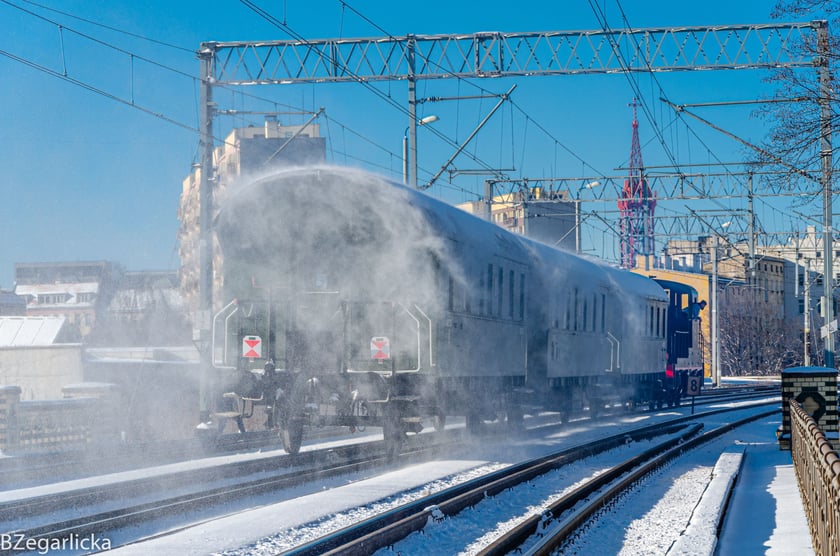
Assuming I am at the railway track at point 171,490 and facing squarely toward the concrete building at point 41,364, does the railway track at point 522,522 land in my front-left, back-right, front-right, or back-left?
back-right

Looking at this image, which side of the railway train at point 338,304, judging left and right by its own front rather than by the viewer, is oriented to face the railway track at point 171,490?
back

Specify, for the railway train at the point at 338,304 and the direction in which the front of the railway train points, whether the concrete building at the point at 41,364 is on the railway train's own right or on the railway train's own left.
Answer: on the railway train's own left

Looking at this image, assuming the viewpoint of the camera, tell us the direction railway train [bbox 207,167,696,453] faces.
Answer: facing away from the viewer and to the right of the viewer

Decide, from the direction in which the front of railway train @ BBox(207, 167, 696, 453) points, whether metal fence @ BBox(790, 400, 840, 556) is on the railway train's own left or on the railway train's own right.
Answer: on the railway train's own right

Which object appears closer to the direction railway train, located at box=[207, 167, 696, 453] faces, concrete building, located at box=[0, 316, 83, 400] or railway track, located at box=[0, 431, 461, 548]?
the concrete building
